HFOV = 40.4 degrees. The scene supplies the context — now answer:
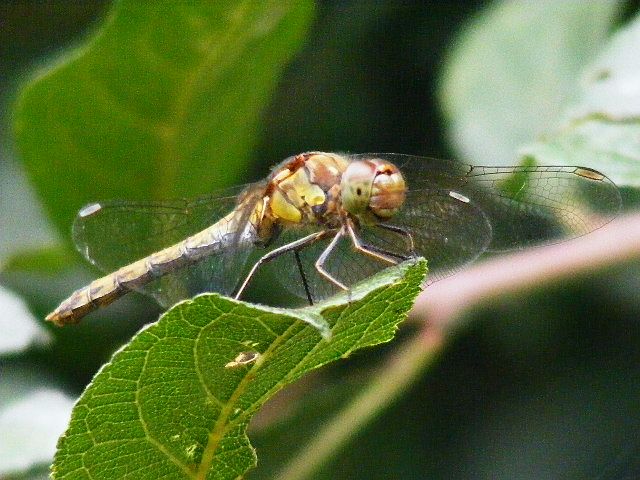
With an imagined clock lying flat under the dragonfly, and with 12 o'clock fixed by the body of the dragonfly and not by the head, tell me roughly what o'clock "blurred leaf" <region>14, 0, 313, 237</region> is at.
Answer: The blurred leaf is roughly at 8 o'clock from the dragonfly.

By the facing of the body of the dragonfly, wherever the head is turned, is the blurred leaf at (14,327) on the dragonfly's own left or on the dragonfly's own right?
on the dragonfly's own left

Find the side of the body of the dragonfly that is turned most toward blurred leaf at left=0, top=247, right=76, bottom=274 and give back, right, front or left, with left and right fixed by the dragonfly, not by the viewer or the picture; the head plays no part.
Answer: back

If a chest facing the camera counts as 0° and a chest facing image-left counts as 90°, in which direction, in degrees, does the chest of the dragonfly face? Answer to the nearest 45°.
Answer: approximately 315°
